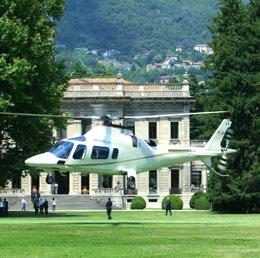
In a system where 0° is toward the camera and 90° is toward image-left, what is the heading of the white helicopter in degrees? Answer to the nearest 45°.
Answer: approximately 90°
